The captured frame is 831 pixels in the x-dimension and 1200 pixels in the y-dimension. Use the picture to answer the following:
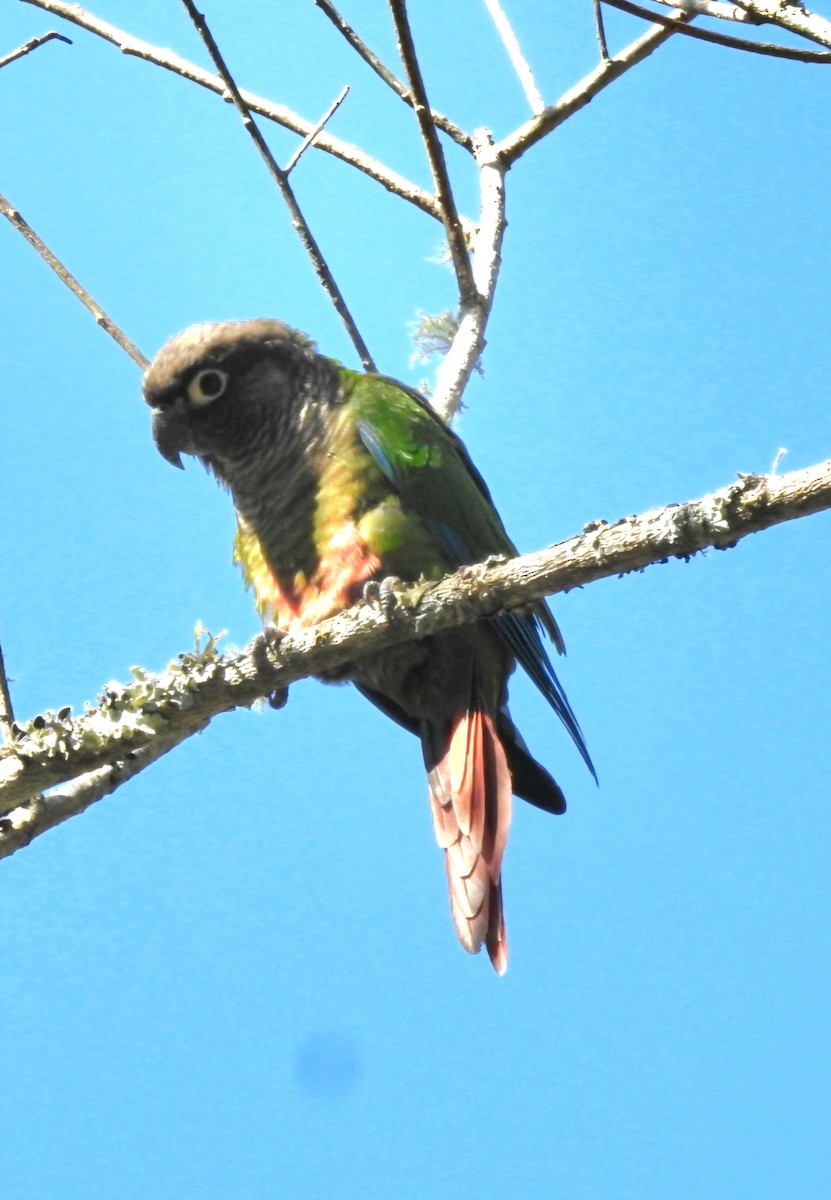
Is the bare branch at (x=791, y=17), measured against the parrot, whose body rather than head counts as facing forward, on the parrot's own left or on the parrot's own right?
on the parrot's own left

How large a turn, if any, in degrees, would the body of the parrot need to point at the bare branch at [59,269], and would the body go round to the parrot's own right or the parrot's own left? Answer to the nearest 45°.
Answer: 0° — it already faces it
